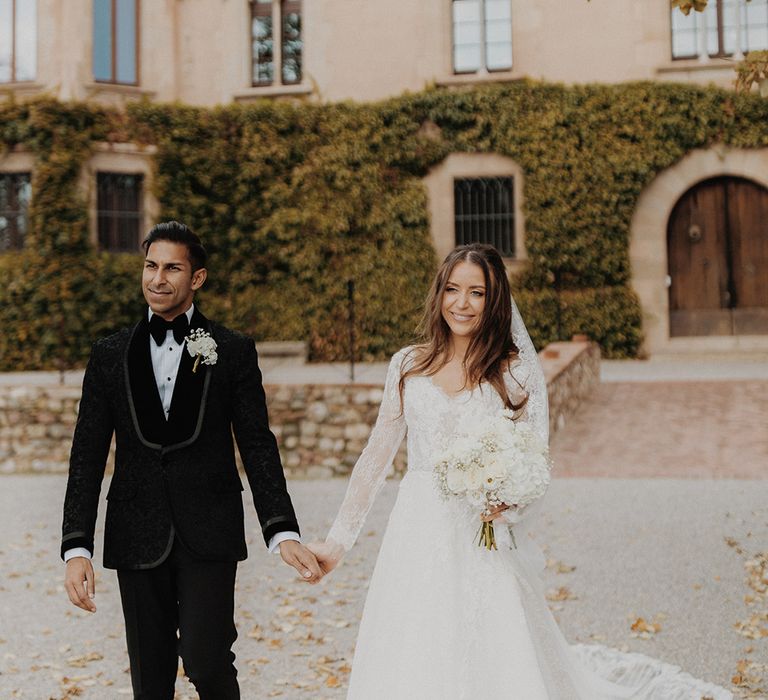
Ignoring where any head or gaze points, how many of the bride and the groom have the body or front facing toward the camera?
2

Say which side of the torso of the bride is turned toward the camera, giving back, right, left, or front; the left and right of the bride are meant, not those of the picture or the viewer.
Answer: front

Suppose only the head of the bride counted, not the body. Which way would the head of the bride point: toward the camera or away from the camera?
toward the camera

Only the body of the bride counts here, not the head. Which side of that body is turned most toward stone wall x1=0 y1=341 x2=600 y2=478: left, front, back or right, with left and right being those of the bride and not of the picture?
back

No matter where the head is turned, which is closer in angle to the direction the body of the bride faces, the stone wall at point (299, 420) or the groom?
the groom

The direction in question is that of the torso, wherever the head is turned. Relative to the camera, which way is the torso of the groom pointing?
toward the camera

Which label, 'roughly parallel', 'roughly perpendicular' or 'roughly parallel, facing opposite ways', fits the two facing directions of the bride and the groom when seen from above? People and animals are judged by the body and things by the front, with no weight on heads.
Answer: roughly parallel

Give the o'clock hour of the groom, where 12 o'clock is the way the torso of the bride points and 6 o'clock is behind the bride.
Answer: The groom is roughly at 2 o'clock from the bride.

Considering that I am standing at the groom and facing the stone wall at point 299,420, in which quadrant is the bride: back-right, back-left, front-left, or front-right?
front-right

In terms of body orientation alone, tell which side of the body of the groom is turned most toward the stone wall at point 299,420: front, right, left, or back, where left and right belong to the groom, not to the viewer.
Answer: back

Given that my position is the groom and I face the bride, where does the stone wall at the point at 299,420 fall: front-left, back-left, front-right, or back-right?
front-left

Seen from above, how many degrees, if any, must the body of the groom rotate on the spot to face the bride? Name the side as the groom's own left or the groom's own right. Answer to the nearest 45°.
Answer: approximately 90° to the groom's own left
